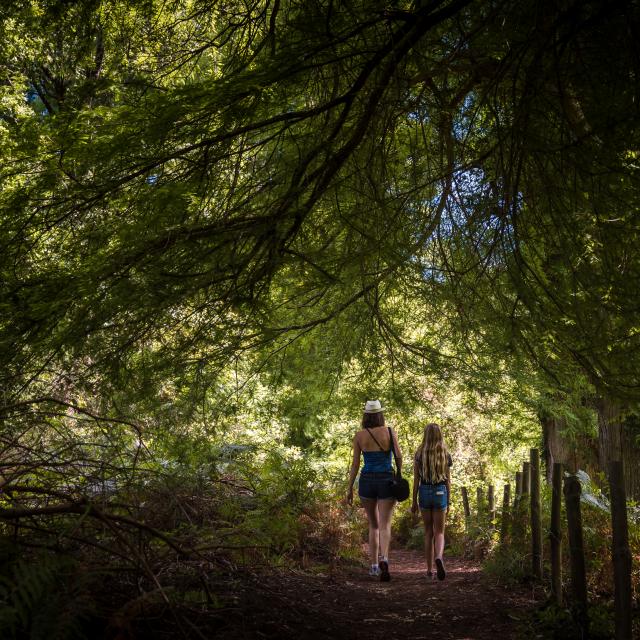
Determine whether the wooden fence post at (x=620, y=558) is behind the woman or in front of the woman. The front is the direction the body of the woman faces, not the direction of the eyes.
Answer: behind

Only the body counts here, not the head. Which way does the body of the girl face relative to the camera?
away from the camera

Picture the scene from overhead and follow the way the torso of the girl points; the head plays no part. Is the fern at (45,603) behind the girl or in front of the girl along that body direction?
behind

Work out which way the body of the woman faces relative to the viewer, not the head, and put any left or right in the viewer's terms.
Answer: facing away from the viewer

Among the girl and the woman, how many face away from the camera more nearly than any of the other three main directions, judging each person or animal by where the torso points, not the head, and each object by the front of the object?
2

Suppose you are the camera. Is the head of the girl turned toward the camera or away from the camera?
away from the camera

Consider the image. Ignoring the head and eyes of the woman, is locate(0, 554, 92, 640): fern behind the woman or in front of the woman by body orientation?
behind

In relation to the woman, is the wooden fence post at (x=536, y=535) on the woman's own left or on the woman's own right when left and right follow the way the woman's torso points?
on the woman's own right

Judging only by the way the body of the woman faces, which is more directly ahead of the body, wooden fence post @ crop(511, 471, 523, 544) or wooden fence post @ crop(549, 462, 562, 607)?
the wooden fence post @ crop(511, 471, 523, 544)

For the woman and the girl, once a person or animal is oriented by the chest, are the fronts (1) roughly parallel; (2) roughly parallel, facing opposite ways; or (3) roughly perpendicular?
roughly parallel

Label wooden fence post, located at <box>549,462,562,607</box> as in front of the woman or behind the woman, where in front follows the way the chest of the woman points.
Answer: behind

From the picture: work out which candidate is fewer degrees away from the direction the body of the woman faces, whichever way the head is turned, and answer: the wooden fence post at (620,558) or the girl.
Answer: the girl
